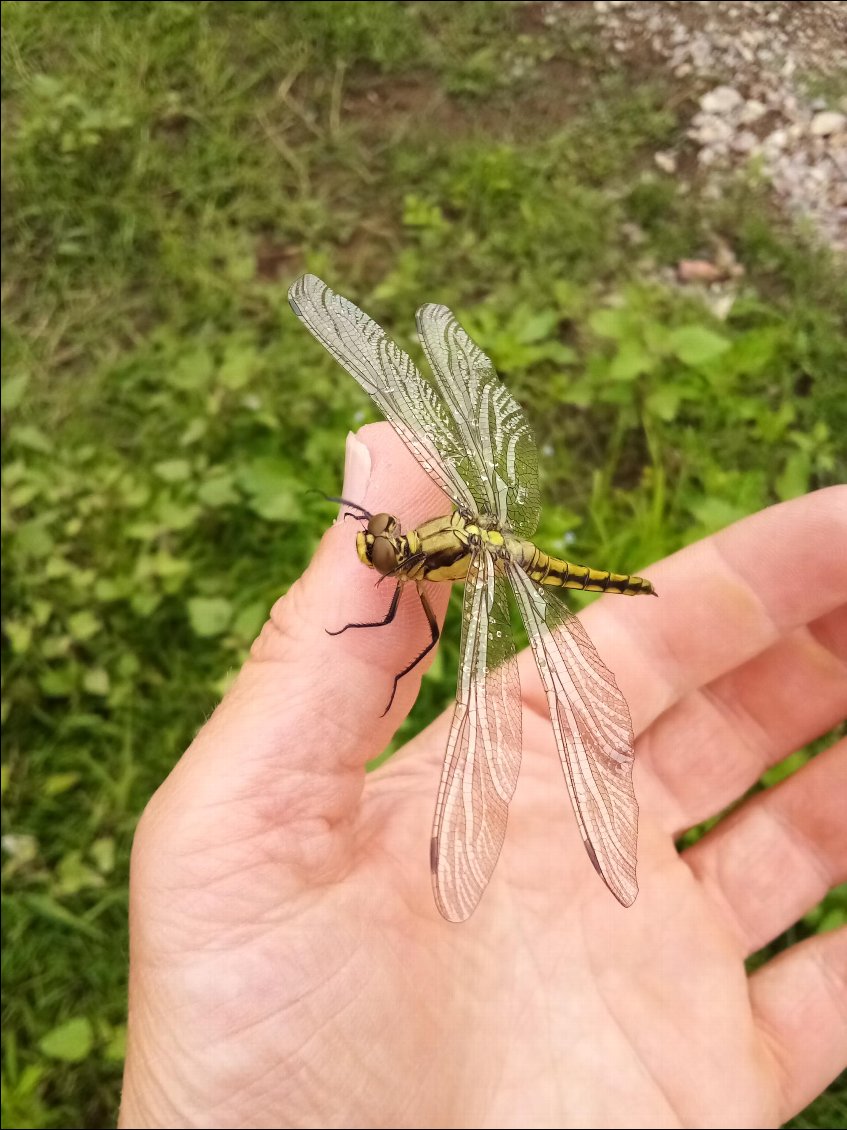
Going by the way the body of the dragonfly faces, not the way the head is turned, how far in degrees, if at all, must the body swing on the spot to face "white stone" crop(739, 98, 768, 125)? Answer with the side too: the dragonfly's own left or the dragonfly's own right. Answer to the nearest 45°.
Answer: approximately 135° to the dragonfly's own right

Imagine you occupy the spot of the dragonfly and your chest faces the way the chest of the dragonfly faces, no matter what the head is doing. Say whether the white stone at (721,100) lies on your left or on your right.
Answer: on your right

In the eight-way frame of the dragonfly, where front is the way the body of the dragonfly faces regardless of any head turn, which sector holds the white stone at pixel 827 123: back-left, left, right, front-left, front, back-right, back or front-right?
back-right

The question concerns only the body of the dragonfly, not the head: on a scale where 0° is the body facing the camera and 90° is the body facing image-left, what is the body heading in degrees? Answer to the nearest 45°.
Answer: approximately 90°

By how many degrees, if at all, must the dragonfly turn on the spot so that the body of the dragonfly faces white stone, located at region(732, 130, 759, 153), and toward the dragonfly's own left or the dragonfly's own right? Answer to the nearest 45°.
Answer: approximately 135° to the dragonfly's own right
